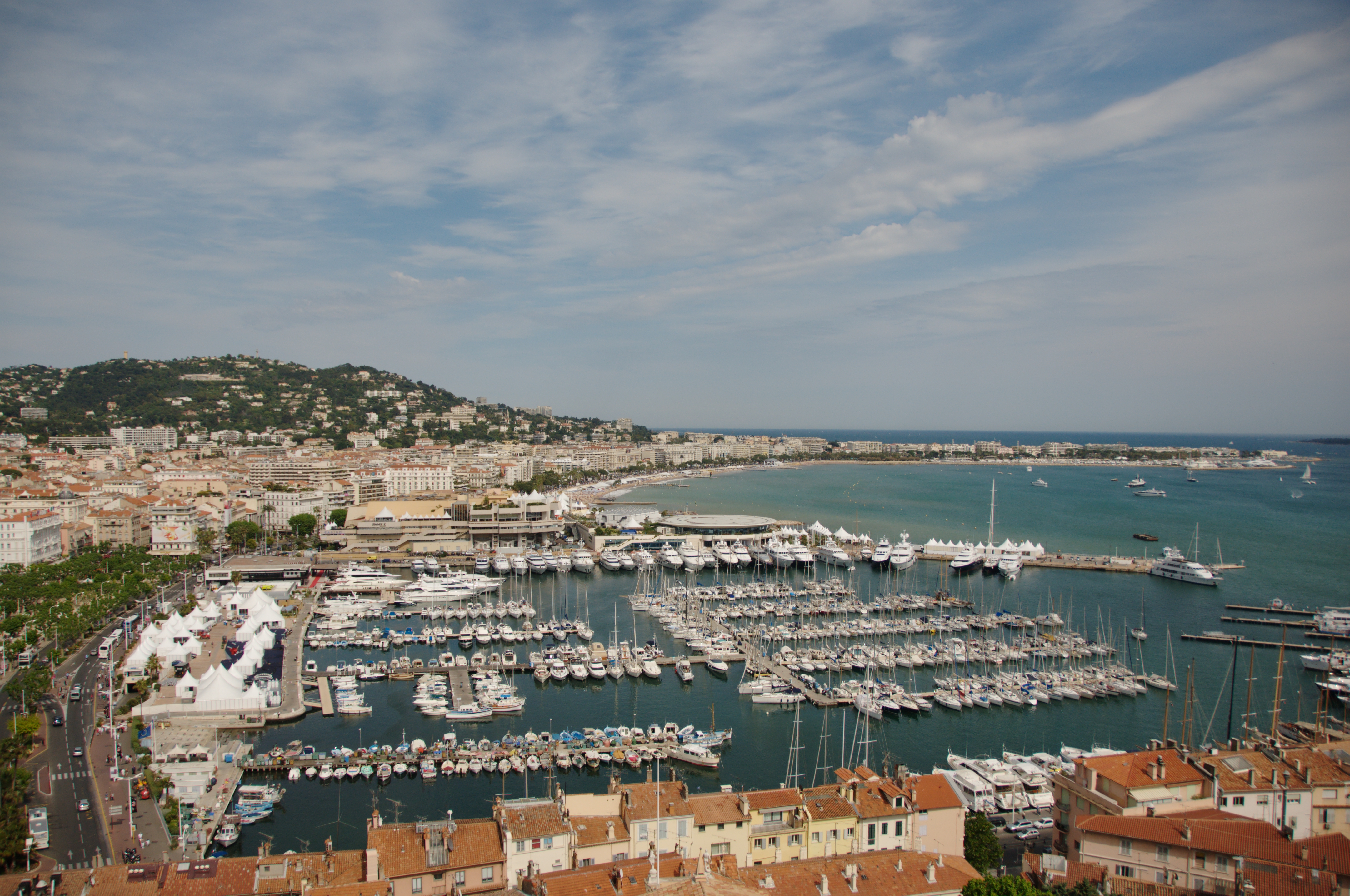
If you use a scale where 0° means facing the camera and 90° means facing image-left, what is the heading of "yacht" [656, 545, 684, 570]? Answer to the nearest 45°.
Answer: approximately 315°

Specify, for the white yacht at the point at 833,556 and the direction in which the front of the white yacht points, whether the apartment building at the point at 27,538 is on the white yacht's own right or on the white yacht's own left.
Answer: on the white yacht's own right

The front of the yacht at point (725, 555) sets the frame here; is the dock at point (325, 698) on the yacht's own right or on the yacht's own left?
on the yacht's own right

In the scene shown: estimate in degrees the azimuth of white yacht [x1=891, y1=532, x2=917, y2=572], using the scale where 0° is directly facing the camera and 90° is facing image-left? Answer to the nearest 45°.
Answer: approximately 0°

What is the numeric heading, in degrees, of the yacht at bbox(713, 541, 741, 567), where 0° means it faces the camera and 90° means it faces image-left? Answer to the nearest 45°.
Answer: approximately 315°
